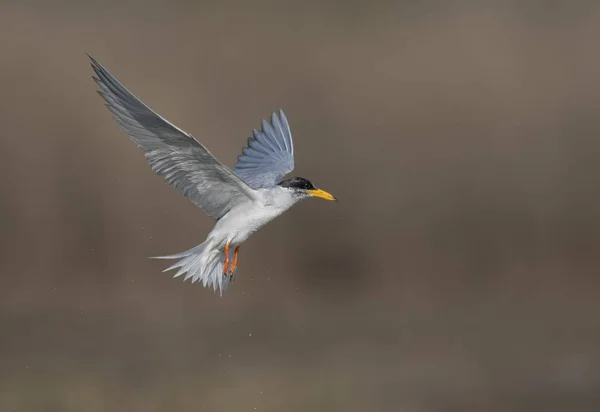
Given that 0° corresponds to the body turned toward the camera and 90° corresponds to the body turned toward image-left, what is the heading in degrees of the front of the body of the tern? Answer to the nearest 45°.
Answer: approximately 270°
